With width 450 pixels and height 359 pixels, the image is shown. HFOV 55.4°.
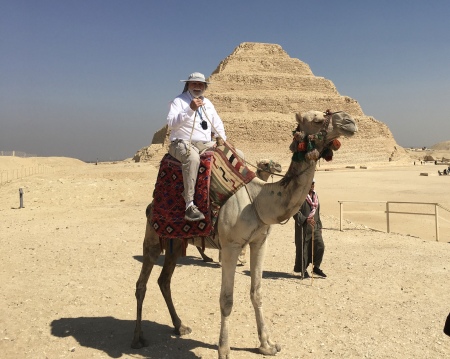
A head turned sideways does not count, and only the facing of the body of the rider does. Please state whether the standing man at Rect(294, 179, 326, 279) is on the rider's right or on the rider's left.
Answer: on the rider's left

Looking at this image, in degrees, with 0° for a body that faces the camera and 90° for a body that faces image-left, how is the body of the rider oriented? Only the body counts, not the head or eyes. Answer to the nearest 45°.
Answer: approximately 315°

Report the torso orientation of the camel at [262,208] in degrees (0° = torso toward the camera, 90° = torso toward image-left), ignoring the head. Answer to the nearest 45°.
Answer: approximately 315°
